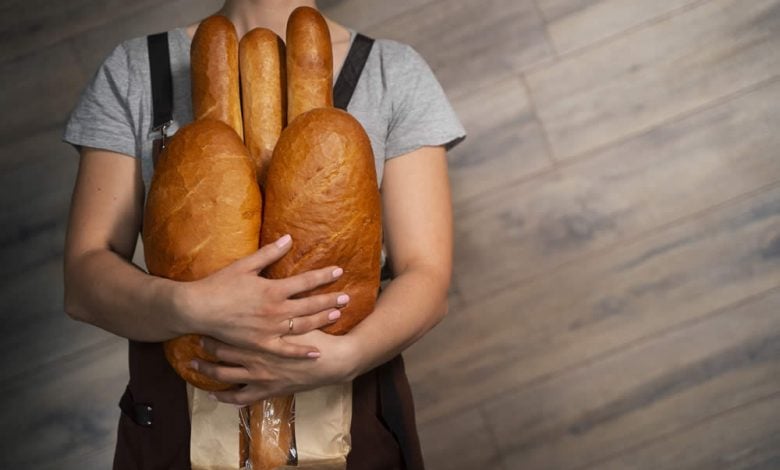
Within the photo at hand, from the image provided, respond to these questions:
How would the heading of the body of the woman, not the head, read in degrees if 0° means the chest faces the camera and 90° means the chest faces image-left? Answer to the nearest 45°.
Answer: approximately 0°
